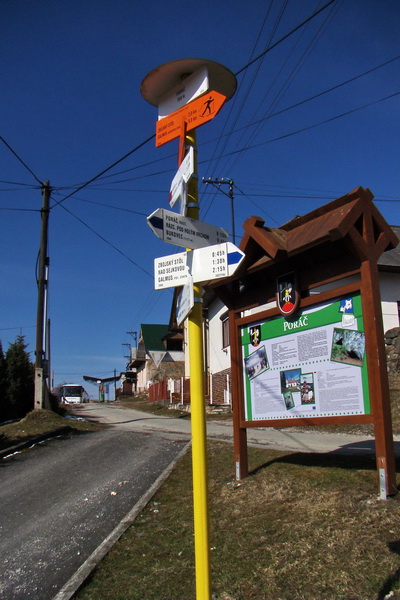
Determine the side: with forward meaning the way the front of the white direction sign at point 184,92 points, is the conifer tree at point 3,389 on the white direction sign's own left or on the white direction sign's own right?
on the white direction sign's own right

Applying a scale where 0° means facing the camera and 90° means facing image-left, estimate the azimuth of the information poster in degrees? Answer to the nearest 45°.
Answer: approximately 45°

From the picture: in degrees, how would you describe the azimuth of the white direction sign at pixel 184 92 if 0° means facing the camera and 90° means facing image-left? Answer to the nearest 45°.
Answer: approximately 45°

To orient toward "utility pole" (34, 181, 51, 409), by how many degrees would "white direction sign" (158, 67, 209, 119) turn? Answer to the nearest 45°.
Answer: approximately 135° to its right

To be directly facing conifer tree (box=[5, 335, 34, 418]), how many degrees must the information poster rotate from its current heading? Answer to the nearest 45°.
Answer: approximately 90° to its right

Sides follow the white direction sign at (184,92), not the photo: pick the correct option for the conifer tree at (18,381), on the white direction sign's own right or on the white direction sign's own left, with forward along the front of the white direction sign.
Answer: on the white direction sign's own right

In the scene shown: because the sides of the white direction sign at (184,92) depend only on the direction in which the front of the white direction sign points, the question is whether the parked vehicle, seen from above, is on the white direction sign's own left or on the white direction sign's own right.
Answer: on the white direction sign's own right

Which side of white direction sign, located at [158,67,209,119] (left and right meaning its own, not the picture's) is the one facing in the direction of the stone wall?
back
